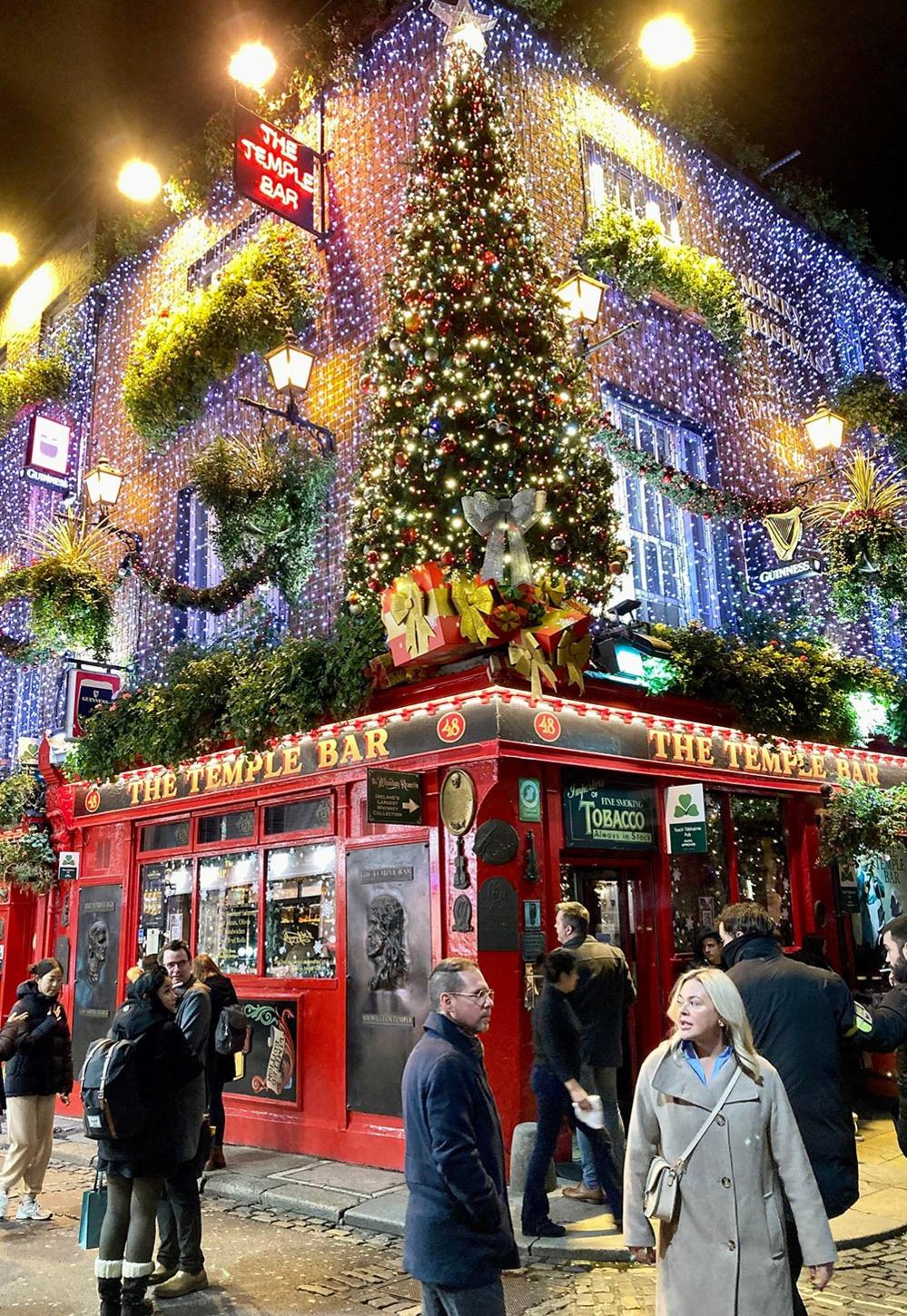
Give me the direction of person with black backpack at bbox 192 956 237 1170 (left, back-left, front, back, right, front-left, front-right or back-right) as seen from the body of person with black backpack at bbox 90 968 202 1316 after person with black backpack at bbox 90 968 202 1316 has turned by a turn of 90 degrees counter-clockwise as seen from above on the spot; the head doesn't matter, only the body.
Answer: front-right

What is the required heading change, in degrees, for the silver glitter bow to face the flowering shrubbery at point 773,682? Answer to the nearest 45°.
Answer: approximately 135° to its left

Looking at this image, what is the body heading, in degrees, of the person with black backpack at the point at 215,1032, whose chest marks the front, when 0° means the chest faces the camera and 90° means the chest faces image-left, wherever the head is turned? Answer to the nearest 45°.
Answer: approximately 90°

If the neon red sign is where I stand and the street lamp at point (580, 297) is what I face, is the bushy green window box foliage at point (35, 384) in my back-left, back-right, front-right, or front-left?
back-left

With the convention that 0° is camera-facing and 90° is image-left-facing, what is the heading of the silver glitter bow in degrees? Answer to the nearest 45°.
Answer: approximately 0°

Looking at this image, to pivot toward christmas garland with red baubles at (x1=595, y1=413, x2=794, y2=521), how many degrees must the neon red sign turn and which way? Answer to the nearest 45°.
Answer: approximately 45° to its left

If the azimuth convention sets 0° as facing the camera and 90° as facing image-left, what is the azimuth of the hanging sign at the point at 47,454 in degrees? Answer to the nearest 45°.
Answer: approximately 315°

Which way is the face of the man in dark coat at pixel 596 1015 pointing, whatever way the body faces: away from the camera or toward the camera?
away from the camera
